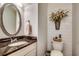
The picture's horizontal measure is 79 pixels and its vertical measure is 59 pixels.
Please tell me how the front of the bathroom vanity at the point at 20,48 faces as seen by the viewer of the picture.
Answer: facing the viewer and to the right of the viewer

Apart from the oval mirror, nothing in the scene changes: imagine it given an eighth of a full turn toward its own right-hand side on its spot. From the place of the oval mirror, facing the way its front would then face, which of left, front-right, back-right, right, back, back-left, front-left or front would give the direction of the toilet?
left

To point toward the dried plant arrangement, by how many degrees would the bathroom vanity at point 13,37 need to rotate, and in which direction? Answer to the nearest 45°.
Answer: approximately 45° to its left

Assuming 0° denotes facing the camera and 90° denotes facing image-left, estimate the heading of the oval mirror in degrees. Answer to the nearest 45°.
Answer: approximately 315°

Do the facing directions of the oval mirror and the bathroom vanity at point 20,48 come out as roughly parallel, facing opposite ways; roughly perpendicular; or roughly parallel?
roughly parallel

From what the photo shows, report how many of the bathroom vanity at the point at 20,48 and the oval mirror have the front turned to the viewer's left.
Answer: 0
